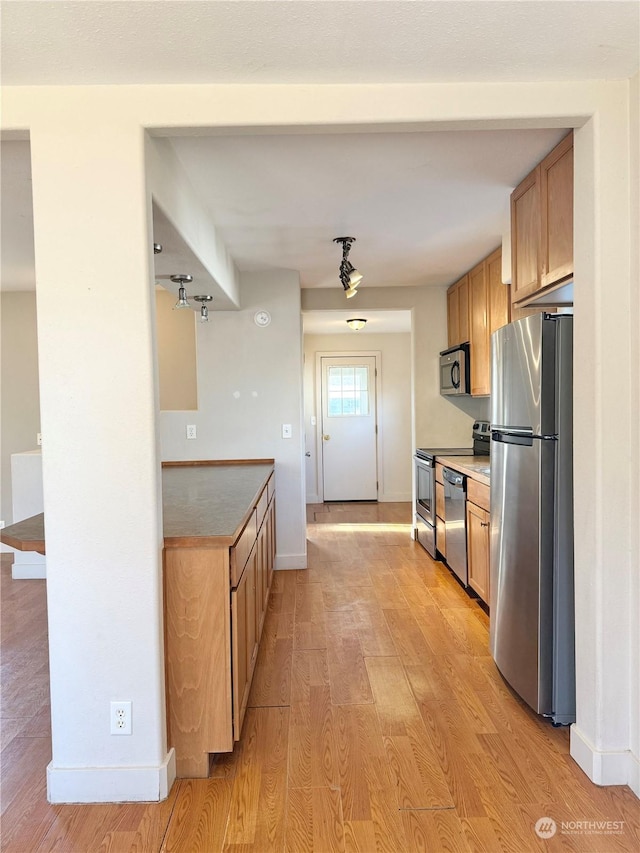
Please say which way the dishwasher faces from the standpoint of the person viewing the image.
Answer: facing to the left of the viewer

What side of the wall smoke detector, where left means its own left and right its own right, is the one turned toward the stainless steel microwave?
left

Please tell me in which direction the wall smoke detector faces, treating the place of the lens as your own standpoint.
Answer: facing the viewer

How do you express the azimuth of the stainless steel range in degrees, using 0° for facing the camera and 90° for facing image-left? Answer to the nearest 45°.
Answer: approximately 90°

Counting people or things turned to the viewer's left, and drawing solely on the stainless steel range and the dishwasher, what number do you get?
2

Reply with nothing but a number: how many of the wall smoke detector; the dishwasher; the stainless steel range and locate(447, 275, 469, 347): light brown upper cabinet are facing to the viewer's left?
3

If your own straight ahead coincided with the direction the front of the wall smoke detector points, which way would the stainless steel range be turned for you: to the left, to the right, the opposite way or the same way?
to the right
